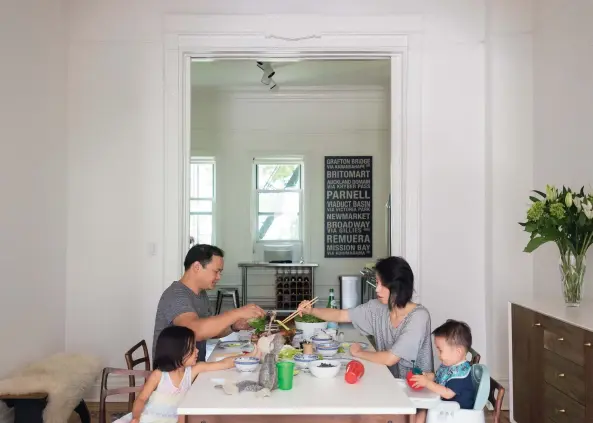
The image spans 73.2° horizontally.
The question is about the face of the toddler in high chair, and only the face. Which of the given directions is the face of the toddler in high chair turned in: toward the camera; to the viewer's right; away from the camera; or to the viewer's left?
to the viewer's left

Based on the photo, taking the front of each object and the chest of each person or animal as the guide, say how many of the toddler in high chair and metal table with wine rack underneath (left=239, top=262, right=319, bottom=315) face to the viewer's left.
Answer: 1

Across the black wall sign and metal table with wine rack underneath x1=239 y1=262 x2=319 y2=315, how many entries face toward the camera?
2

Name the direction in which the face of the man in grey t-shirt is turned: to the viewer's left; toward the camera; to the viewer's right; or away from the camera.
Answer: to the viewer's right

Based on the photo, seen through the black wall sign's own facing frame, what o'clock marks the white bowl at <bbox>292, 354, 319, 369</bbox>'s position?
The white bowl is roughly at 12 o'clock from the black wall sign.

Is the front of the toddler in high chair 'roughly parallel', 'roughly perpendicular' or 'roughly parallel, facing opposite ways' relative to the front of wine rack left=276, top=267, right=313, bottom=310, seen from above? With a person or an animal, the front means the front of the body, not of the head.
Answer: roughly perpendicular

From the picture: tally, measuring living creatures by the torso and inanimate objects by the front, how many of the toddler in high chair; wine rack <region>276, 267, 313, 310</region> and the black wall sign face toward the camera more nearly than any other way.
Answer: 2

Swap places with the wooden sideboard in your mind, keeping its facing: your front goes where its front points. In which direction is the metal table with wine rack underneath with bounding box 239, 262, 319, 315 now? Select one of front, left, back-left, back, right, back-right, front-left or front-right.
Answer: right

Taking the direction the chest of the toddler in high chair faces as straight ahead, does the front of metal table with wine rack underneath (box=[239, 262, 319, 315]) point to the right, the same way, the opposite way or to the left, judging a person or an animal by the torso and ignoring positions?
to the left

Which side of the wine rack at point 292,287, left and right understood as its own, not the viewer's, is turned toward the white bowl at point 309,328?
front

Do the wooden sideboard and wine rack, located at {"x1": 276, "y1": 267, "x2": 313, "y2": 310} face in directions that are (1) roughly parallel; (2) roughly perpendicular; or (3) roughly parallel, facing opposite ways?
roughly perpendicular

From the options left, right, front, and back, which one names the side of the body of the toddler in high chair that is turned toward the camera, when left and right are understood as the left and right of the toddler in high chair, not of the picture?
left
